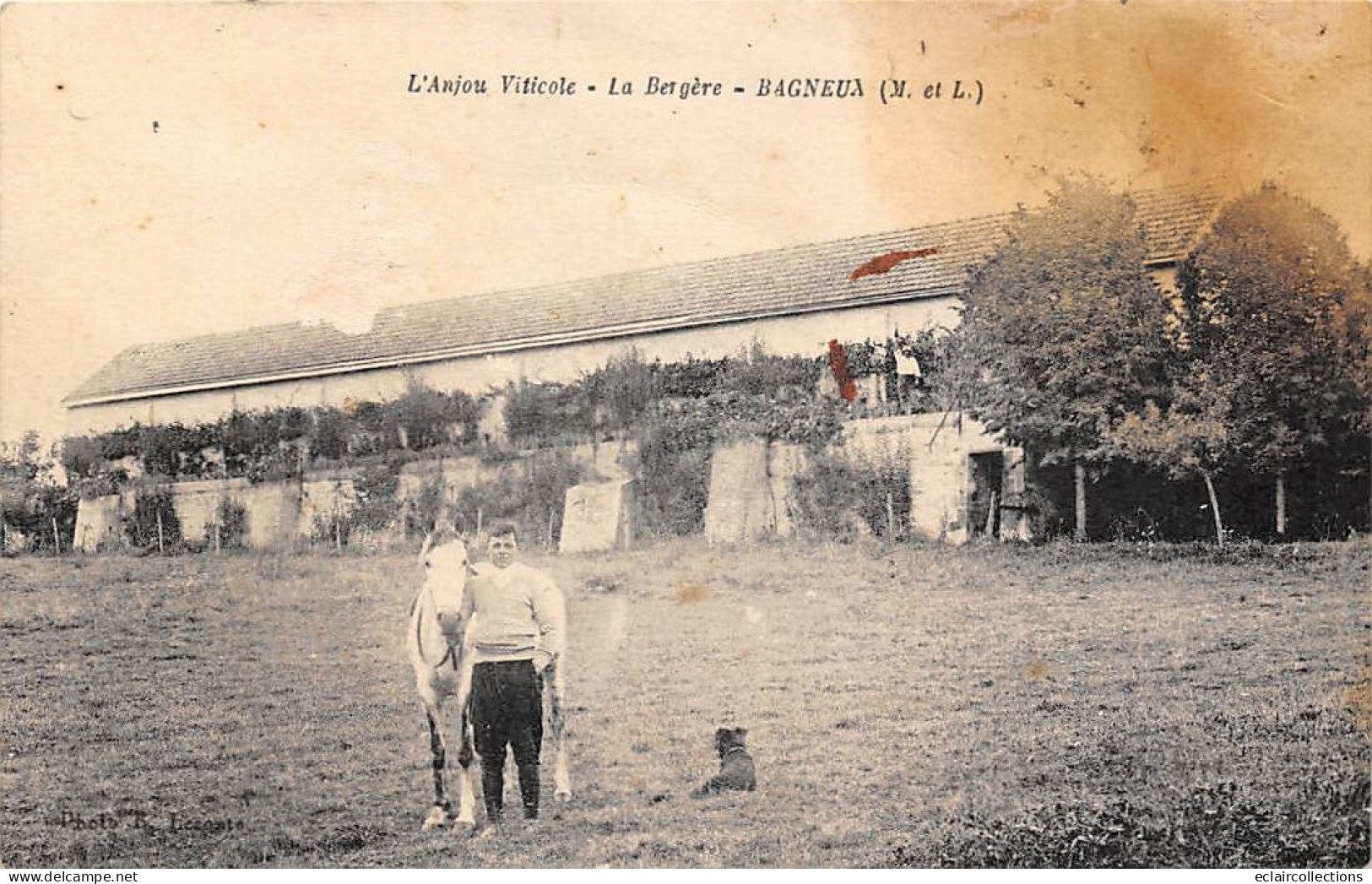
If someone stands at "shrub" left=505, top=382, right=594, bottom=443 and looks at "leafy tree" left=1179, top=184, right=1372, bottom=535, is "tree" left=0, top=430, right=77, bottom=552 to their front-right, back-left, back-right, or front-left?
back-right

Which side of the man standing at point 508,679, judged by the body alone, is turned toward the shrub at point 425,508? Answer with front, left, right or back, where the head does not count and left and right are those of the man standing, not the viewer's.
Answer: back

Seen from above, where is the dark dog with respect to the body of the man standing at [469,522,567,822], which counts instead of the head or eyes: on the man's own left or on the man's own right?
on the man's own left
